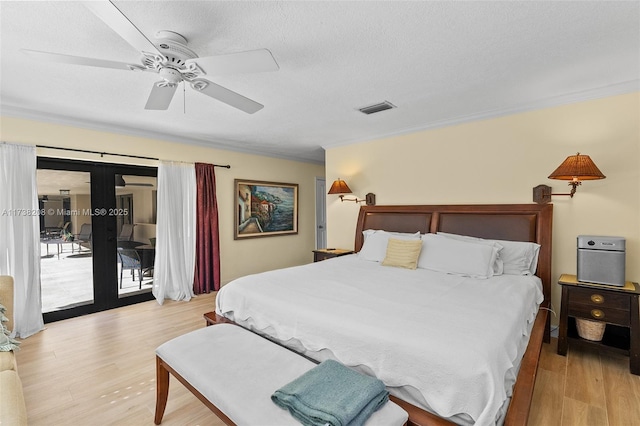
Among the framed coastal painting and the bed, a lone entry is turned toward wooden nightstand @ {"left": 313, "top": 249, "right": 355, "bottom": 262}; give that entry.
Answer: the framed coastal painting

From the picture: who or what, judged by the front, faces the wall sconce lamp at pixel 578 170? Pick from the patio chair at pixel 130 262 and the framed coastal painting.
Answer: the framed coastal painting

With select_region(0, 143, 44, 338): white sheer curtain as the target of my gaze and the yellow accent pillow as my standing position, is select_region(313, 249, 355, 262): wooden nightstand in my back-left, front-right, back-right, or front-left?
front-right

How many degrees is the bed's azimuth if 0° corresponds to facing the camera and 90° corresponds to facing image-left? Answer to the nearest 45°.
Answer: approximately 45°

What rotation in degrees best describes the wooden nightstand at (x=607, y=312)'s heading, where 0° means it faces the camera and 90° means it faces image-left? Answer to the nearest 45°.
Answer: approximately 45°

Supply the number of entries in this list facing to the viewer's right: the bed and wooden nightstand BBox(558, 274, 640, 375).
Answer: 0

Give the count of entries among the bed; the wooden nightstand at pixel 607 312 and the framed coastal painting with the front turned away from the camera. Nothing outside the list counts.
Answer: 0

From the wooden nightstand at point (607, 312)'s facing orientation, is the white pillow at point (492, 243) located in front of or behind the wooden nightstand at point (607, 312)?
in front

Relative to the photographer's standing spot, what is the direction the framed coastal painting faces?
facing the viewer and to the right of the viewer

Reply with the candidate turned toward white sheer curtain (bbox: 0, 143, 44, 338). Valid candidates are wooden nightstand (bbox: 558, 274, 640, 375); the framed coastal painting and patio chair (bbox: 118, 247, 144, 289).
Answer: the wooden nightstand
